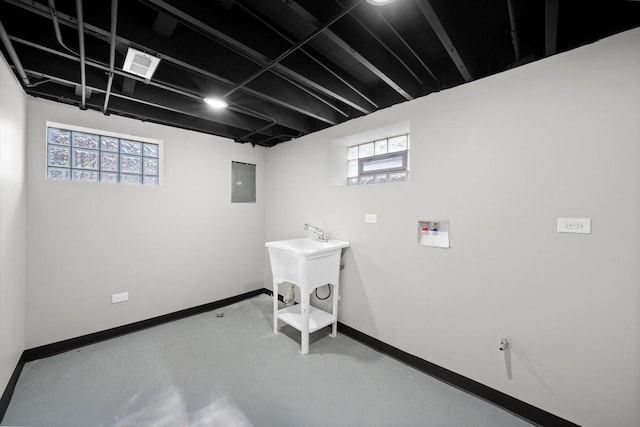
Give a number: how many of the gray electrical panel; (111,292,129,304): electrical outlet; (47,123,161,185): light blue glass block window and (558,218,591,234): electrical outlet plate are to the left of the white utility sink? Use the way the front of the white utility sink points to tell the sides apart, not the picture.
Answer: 1

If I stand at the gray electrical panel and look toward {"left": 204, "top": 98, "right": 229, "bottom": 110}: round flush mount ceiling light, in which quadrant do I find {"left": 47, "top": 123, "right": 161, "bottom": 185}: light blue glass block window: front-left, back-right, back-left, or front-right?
front-right

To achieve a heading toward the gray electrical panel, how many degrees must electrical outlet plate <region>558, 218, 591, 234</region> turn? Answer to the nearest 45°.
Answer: approximately 90° to its right

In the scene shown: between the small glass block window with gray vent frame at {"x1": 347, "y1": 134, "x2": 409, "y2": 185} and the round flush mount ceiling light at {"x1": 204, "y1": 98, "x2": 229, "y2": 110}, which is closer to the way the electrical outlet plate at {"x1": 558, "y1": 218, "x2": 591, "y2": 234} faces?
the round flush mount ceiling light

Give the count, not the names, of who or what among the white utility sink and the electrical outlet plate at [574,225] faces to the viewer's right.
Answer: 0

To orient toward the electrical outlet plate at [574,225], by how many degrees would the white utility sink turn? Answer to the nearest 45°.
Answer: approximately 90° to its left

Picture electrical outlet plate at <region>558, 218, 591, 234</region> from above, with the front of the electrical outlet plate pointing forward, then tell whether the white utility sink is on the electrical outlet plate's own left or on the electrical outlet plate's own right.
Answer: on the electrical outlet plate's own right

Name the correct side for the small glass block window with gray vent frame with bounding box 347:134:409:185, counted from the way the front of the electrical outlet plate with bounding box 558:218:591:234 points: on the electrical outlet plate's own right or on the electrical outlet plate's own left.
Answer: on the electrical outlet plate's own right

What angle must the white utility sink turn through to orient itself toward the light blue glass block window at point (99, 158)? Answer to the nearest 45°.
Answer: approximately 45° to its right

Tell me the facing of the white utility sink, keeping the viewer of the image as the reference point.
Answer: facing the viewer and to the left of the viewer

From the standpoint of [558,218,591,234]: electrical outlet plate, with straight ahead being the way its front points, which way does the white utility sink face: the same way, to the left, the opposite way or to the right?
the same way

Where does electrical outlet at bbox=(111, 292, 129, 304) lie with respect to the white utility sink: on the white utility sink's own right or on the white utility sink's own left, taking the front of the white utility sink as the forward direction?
on the white utility sink's own right
